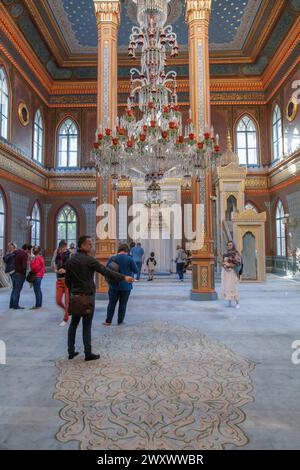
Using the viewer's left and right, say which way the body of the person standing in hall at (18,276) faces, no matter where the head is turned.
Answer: facing to the right of the viewer

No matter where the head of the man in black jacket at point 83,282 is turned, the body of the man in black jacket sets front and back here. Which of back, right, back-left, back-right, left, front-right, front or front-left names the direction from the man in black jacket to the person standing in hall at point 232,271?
front

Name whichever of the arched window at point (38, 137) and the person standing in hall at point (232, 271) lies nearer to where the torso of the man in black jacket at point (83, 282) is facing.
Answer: the person standing in hall

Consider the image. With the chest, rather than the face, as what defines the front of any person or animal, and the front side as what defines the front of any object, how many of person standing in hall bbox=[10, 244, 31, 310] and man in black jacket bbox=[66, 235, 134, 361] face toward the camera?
0

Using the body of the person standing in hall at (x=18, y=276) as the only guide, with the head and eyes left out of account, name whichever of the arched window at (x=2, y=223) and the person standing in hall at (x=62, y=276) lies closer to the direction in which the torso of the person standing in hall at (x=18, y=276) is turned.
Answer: the person standing in hall

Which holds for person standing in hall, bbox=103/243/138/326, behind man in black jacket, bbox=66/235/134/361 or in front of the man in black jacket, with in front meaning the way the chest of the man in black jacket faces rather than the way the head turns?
in front

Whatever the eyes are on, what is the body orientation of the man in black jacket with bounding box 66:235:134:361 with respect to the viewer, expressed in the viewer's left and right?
facing away from the viewer and to the right of the viewer
